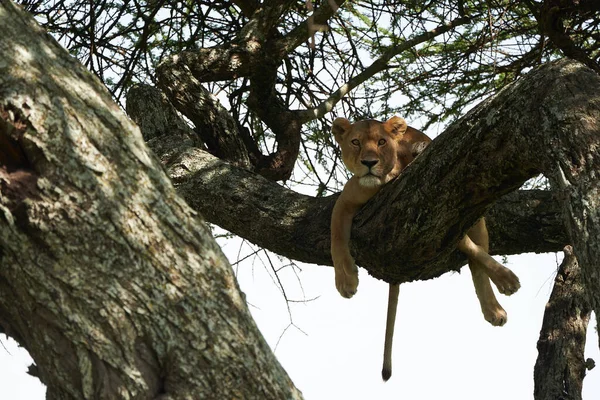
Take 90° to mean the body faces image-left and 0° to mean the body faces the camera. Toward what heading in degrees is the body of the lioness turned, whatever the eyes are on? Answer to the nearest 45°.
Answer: approximately 45°
